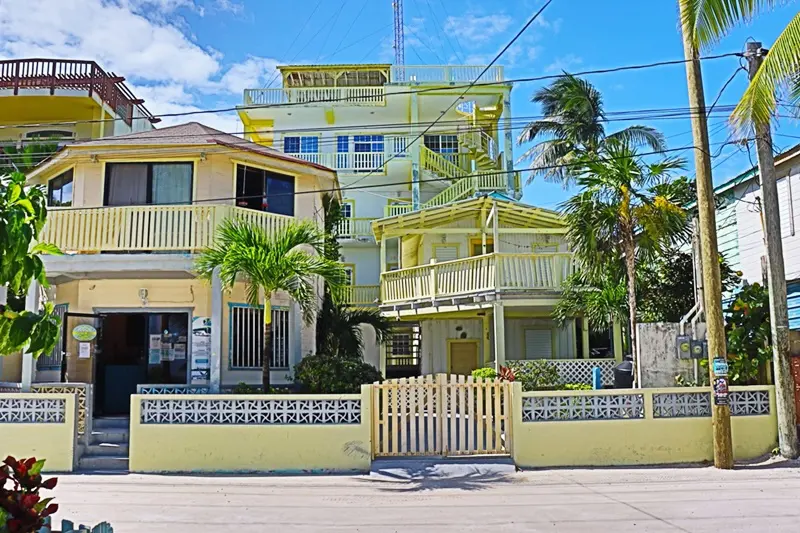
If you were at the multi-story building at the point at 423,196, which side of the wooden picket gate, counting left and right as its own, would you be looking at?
back

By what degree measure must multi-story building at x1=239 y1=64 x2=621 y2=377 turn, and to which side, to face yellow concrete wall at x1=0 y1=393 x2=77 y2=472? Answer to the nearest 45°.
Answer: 0° — it already faces it

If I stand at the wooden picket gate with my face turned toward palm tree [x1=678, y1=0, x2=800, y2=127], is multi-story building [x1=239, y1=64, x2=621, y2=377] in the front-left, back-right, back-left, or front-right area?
back-left

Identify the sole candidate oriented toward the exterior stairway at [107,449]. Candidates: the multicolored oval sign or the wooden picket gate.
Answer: the multicolored oval sign

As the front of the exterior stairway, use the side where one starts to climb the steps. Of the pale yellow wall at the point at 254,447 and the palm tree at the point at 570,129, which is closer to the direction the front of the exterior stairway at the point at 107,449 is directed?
the pale yellow wall
